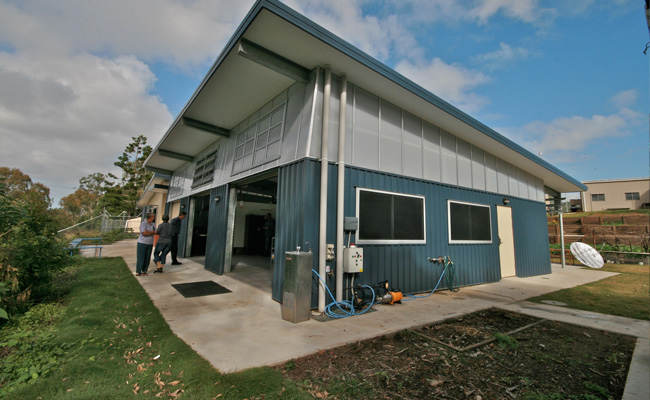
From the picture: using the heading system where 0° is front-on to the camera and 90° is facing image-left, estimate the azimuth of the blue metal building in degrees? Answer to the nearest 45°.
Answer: approximately 45°

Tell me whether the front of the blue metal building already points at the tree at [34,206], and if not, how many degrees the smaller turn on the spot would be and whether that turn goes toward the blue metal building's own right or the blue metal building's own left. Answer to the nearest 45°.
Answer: approximately 45° to the blue metal building's own right

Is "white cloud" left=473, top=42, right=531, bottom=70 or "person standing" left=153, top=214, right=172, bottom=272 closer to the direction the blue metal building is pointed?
the person standing

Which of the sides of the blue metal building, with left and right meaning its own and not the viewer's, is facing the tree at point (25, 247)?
front

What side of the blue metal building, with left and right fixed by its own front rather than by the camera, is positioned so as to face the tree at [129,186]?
right

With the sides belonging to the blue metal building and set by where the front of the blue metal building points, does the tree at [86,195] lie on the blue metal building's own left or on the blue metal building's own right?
on the blue metal building's own right
